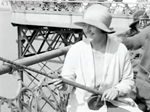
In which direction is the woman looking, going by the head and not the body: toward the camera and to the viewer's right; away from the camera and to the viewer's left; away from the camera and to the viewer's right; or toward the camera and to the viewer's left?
toward the camera and to the viewer's left

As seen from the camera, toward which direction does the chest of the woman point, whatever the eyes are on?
toward the camera
